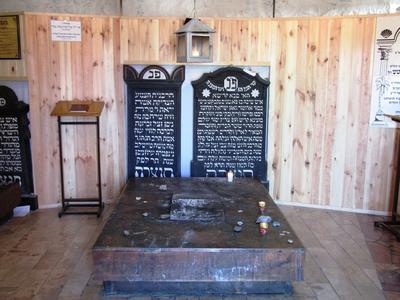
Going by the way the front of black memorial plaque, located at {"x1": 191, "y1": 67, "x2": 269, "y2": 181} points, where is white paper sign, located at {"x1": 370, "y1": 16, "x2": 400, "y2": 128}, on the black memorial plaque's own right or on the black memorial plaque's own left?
on the black memorial plaque's own left

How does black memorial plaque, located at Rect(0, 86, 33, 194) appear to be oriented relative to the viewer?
toward the camera

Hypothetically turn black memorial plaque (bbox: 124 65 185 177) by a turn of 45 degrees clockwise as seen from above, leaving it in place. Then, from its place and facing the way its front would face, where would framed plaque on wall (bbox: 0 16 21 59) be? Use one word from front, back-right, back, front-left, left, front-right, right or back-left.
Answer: front-right

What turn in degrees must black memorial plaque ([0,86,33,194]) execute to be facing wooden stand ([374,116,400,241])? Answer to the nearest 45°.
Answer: approximately 45° to its left

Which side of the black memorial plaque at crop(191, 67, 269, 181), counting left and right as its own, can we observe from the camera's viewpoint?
front

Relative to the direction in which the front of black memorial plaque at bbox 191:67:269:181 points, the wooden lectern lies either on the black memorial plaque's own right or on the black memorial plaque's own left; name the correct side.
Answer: on the black memorial plaque's own right

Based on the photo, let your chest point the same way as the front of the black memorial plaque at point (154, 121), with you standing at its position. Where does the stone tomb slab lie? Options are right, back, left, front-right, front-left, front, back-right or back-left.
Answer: front

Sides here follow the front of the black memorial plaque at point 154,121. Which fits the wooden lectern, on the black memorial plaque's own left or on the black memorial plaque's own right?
on the black memorial plaque's own right

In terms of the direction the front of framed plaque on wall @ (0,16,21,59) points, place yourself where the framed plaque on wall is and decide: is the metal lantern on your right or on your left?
on your left

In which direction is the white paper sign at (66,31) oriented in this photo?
toward the camera
